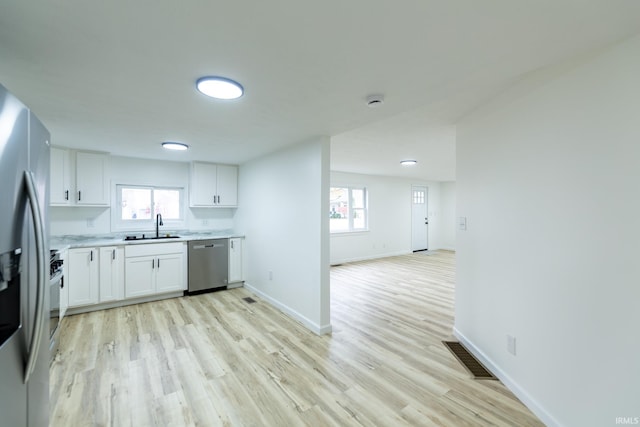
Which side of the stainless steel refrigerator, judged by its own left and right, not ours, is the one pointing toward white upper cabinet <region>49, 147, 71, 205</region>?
left

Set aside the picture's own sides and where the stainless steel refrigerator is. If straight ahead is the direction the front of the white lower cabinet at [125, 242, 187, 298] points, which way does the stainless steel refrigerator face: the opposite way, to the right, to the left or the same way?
to the left

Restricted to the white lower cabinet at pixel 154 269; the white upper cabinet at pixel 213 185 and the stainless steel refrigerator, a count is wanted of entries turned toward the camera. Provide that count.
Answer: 2

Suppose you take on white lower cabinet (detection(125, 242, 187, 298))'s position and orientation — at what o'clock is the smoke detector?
The smoke detector is roughly at 11 o'clock from the white lower cabinet.

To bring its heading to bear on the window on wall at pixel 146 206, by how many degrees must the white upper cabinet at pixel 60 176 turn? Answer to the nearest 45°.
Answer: approximately 45° to its left

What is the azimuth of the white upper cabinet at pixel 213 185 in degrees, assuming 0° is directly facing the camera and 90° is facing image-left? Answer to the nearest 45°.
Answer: approximately 0°

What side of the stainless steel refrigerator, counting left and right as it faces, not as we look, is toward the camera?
right
